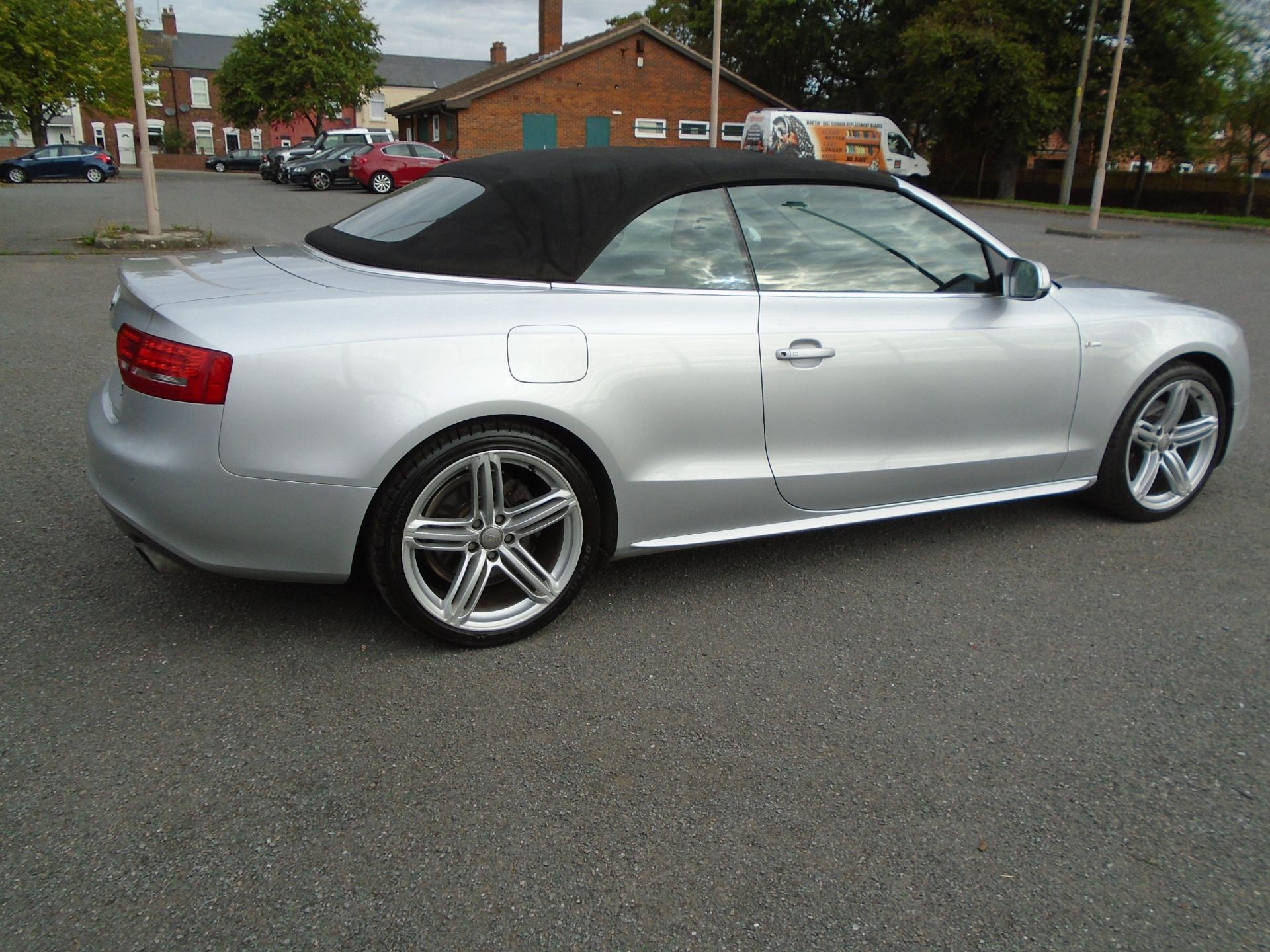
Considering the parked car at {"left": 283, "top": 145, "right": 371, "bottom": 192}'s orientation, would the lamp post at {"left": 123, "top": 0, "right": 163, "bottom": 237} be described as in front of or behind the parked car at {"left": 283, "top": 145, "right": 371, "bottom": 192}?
in front

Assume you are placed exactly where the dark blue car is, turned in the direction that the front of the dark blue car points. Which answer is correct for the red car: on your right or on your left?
on your left

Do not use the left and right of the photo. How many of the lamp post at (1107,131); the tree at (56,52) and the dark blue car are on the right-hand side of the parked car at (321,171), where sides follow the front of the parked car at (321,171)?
2

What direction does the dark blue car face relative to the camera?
to the viewer's left

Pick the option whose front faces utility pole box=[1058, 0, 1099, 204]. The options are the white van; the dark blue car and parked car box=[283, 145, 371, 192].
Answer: the white van

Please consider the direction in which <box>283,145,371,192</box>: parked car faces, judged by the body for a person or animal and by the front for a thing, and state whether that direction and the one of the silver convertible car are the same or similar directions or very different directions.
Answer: very different directions

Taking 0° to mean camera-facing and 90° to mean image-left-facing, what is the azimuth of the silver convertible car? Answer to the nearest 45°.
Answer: approximately 225°

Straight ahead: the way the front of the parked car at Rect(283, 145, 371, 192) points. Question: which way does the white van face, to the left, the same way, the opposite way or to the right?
the opposite way

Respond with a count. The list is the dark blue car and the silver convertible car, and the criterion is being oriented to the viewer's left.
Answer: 1

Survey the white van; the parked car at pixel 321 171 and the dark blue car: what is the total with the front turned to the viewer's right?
1

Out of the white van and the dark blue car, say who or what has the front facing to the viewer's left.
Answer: the dark blue car

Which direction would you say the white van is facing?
to the viewer's right
